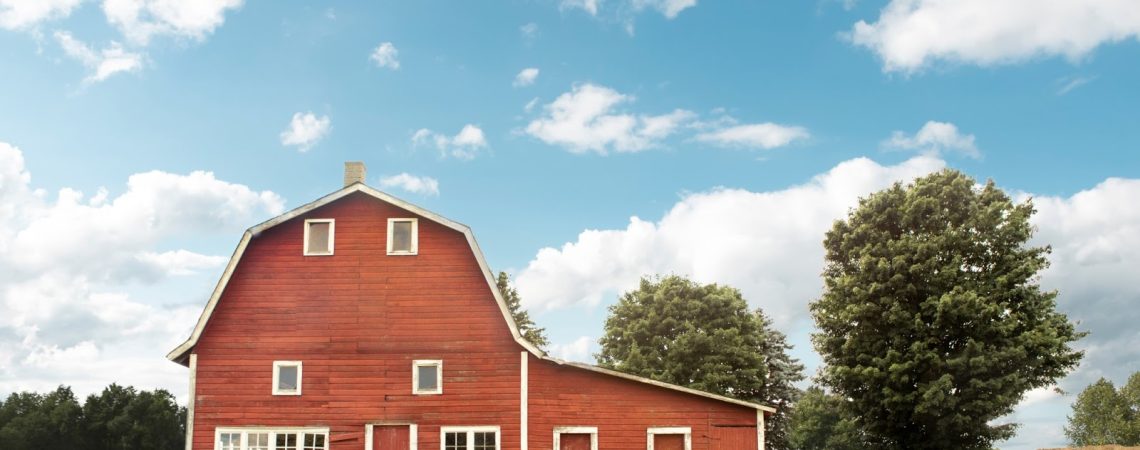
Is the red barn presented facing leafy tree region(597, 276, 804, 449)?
no

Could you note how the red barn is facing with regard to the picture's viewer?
facing the viewer
